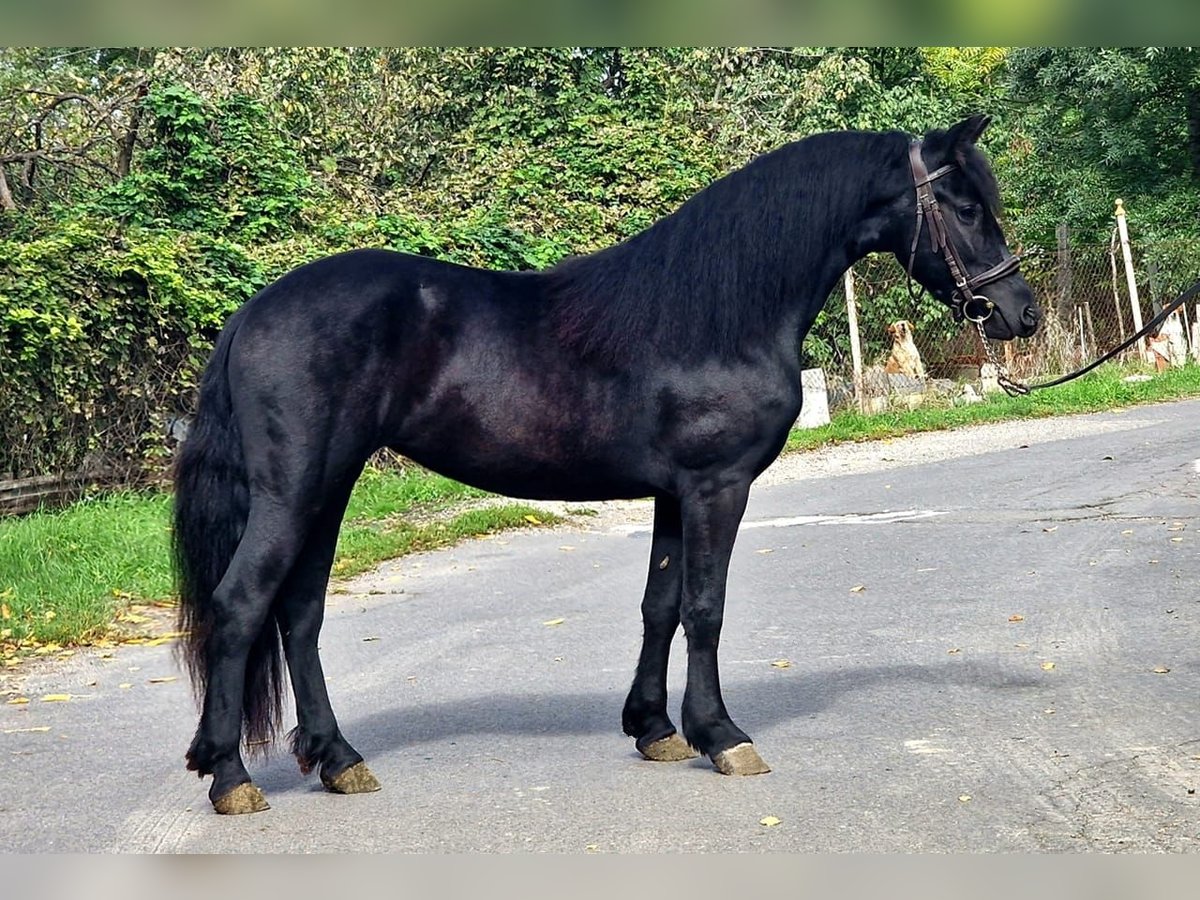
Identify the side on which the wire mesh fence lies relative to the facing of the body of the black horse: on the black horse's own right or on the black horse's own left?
on the black horse's own left

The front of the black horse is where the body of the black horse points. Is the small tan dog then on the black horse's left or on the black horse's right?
on the black horse's left

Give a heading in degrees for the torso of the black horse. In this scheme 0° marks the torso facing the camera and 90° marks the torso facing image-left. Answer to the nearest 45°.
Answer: approximately 270°
